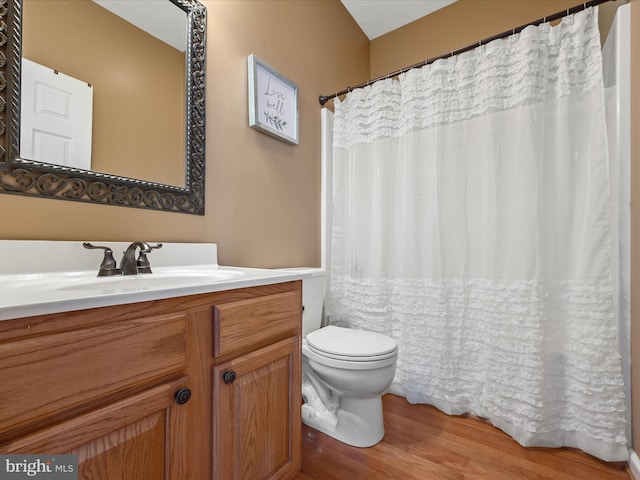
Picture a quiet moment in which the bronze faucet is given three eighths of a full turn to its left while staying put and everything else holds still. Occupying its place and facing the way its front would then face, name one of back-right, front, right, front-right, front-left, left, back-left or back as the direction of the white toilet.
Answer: right

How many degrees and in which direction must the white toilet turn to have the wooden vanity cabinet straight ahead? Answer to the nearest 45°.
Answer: approximately 90° to its right

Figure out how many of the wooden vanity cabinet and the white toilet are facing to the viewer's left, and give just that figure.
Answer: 0

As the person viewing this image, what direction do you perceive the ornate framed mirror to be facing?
facing the viewer and to the right of the viewer

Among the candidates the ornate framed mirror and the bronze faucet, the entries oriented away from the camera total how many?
0

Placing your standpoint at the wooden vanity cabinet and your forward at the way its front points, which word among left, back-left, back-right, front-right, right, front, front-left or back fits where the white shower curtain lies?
front-left
